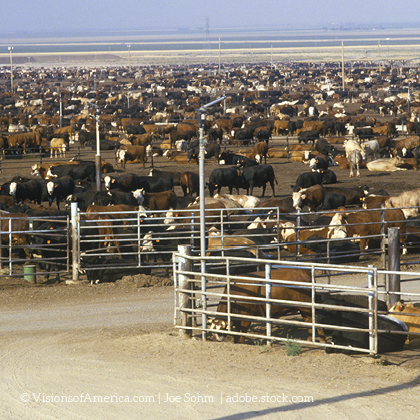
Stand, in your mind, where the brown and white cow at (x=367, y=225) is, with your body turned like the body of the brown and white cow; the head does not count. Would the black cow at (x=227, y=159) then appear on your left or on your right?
on your right

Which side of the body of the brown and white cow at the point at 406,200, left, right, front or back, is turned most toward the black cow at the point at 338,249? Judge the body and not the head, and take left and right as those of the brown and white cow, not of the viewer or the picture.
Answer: left

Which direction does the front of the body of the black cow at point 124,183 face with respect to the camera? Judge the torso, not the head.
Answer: to the viewer's left

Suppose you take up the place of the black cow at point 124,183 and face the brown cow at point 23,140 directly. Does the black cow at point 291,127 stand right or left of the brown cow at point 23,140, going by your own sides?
right

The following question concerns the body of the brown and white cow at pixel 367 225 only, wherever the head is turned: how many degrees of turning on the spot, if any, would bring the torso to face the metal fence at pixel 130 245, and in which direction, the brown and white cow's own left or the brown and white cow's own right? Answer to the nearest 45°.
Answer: approximately 45° to the brown and white cow's own left

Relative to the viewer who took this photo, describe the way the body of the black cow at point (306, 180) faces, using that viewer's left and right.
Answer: facing to the left of the viewer

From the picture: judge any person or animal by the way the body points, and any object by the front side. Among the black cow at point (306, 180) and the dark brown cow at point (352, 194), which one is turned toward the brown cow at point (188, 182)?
the black cow at point (306, 180)

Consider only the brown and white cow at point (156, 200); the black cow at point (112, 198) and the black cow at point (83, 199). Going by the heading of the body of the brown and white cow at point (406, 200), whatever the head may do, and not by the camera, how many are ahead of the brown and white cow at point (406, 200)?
3

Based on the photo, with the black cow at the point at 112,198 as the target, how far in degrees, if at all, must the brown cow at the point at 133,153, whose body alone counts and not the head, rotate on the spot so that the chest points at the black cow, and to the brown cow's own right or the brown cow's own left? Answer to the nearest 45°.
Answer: approximately 45° to the brown cow's own left

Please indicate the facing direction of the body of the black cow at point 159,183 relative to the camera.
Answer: to the viewer's left
